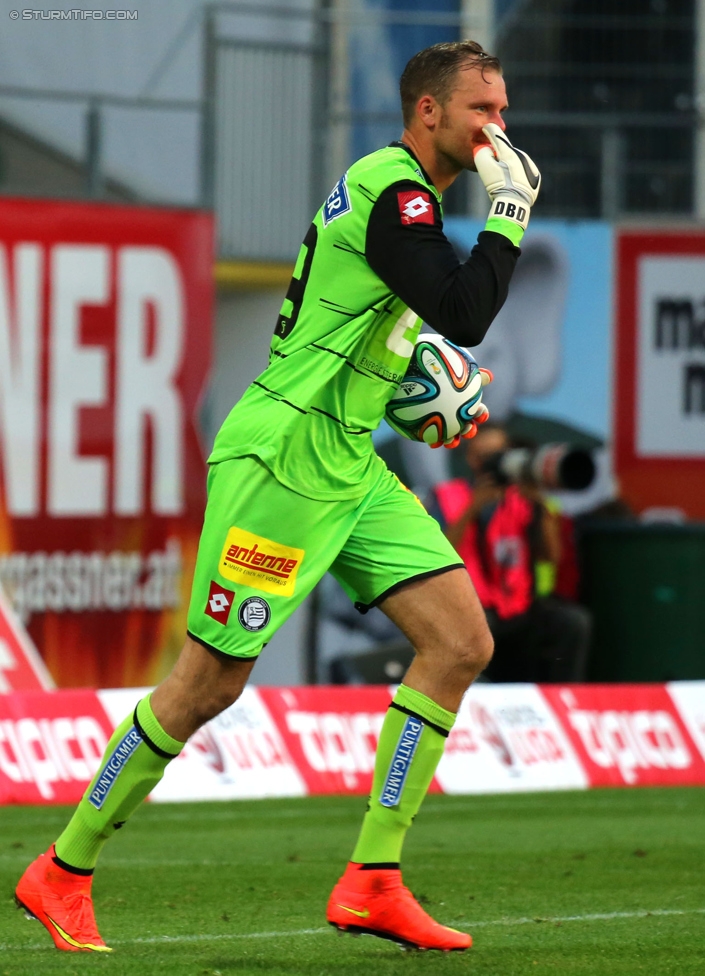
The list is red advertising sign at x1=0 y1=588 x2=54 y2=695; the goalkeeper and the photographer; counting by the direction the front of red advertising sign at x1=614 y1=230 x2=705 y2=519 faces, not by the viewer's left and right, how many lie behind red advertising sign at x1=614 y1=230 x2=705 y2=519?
0

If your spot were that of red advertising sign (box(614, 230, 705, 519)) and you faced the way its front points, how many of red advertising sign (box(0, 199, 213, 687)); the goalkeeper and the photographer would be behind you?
0

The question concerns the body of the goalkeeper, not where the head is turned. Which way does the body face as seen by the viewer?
to the viewer's right

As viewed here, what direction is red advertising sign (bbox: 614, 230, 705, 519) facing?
toward the camera

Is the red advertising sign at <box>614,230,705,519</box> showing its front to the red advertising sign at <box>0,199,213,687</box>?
no

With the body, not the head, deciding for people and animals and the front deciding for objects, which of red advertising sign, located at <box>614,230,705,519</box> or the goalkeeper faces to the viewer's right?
the goalkeeper

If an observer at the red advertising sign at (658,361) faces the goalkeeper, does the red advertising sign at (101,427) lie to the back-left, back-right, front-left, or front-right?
front-right

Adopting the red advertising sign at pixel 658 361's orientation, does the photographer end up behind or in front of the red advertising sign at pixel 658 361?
in front

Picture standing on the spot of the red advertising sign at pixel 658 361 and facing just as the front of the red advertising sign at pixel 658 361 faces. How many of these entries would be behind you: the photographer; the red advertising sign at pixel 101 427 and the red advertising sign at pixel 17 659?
0

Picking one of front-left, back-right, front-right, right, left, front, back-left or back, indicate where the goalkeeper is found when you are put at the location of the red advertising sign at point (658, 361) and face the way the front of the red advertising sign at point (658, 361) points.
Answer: front

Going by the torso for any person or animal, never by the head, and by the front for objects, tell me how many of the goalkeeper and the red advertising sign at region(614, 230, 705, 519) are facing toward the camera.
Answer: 1

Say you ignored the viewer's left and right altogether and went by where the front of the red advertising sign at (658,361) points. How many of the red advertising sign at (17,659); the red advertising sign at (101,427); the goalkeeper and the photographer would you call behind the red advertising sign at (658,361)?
0
